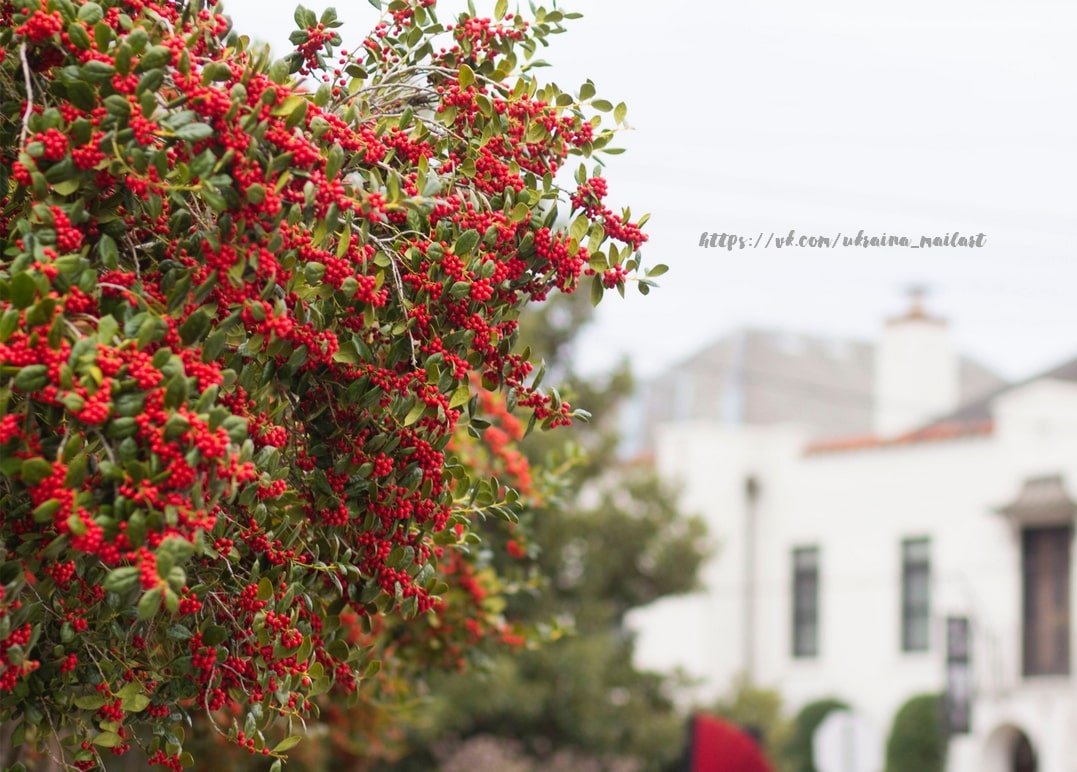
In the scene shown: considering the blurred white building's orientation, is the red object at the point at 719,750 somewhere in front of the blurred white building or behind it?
in front

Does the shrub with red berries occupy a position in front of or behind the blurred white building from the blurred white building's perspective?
in front

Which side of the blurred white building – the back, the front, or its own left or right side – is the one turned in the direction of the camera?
front
